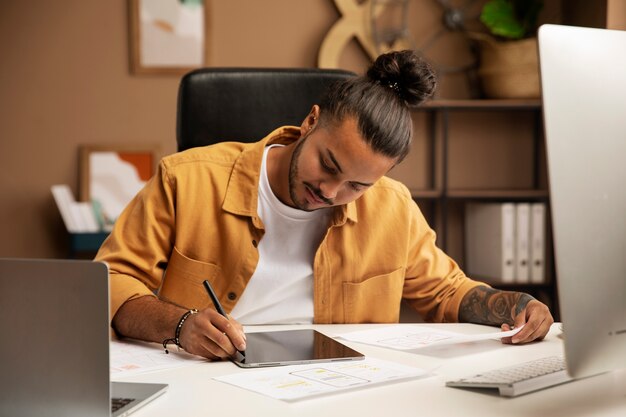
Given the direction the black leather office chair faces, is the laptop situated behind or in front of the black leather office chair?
in front

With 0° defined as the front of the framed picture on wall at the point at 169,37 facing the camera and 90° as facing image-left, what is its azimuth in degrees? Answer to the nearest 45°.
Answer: approximately 0°

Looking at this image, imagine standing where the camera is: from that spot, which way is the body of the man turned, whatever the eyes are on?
toward the camera

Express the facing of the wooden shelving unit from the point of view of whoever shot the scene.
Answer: facing the viewer

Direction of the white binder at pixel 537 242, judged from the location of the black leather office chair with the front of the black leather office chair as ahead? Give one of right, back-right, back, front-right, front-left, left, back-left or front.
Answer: back-left

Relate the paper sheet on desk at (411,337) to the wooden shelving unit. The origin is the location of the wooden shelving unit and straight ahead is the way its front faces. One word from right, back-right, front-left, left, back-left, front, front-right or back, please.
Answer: front

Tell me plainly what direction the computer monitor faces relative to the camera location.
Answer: facing away from the viewer and to the left of the viewer

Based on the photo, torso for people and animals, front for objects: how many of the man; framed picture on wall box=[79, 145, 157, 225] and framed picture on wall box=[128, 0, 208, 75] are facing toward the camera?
3

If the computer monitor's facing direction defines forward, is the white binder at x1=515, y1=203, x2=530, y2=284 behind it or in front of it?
in front

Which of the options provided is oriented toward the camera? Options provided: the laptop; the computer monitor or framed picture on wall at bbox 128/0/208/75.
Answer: the framed picture on wall

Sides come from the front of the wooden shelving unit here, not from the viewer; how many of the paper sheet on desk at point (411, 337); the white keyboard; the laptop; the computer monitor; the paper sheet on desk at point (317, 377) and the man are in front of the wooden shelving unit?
6

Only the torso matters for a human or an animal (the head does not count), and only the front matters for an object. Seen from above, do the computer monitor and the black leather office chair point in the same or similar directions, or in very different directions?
very different directions

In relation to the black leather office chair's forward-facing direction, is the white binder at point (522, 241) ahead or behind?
behind

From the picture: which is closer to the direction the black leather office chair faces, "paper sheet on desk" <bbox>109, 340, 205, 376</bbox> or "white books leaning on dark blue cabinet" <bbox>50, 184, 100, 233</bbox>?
the paper sheet on desk

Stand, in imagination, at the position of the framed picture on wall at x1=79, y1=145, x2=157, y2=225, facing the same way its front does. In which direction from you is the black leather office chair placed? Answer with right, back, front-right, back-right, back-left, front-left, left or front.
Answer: front

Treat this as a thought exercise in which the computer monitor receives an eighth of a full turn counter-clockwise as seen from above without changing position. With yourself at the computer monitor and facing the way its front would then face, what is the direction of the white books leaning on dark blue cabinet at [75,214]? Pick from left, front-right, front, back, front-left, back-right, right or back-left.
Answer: front-right

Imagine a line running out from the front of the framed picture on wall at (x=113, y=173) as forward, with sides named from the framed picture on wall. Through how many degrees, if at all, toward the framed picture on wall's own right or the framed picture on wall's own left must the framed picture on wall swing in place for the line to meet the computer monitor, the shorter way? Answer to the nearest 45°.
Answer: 0° — it already faces it
